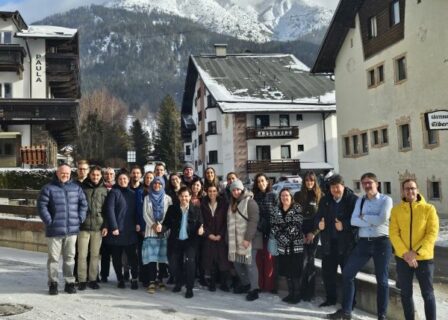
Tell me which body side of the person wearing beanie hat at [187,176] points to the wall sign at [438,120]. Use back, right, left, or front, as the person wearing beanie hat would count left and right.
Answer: left

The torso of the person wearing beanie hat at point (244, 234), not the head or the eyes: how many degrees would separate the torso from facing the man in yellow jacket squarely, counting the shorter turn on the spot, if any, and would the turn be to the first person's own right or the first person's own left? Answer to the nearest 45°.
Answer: approximately 90° to the first person's own left

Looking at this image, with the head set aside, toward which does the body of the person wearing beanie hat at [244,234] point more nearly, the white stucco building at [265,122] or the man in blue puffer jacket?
the man in blue puffer jacket

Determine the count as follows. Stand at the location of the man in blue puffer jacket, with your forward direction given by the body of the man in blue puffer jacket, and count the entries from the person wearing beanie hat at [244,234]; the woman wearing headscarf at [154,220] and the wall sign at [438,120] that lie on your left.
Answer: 3

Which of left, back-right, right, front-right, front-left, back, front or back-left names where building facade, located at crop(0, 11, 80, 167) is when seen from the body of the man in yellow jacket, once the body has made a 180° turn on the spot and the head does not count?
front-left

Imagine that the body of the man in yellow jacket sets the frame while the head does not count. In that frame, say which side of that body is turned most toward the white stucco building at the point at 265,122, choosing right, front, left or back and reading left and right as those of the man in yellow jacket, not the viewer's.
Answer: back

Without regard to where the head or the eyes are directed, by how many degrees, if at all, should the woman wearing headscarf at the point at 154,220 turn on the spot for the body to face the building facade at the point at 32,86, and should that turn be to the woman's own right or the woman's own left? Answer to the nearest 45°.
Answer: approximately 180°
